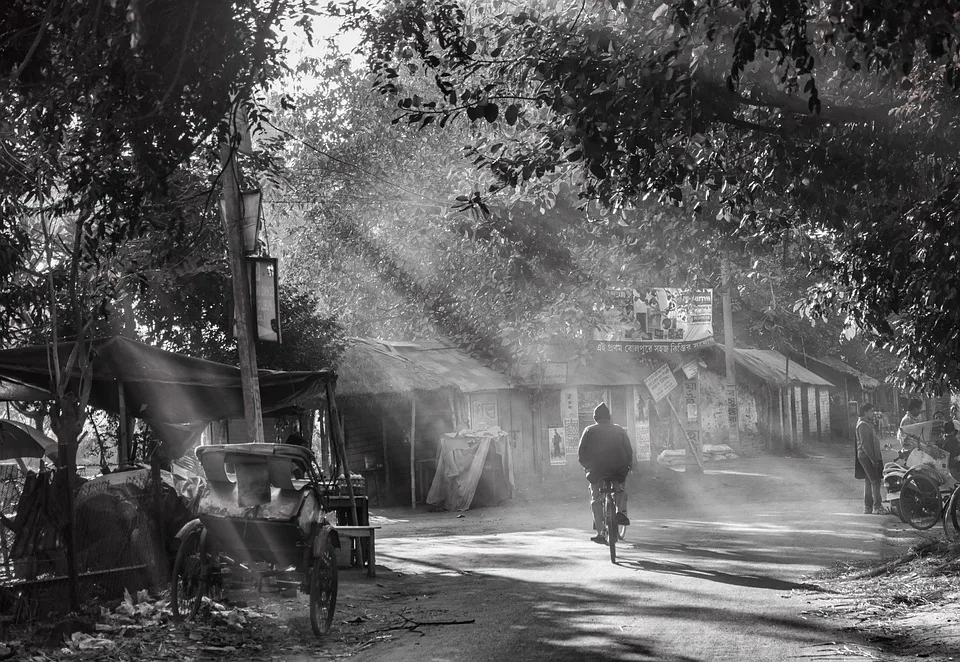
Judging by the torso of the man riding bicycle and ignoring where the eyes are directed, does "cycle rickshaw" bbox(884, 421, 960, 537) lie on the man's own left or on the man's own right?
on the man's own right

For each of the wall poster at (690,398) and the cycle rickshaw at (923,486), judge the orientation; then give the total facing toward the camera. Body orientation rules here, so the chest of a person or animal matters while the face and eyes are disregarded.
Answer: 1

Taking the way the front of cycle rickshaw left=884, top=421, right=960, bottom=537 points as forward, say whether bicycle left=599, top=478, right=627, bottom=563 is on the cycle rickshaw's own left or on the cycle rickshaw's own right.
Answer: on the cycle rickshaw's own left

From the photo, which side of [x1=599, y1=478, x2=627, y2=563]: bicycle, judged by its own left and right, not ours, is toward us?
back

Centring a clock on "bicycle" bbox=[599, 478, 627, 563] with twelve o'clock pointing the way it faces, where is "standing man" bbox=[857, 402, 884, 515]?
The standing man is roughly at 1 o'clock from the bicycle.

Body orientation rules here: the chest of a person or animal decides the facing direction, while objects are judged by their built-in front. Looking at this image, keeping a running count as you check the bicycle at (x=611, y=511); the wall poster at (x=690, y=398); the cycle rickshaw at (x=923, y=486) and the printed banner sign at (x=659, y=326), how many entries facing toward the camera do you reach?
2

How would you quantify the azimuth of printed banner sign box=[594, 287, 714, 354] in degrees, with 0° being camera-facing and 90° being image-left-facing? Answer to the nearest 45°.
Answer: approximately 0°

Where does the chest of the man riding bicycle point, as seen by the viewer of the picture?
away from the camera

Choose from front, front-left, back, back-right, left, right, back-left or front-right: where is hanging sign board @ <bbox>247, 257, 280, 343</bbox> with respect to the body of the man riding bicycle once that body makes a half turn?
right

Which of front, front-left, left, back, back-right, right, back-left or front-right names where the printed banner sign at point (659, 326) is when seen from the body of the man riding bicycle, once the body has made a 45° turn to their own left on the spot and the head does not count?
front-right

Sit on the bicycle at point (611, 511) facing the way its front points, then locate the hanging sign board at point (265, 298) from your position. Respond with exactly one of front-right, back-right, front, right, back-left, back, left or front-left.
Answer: left
